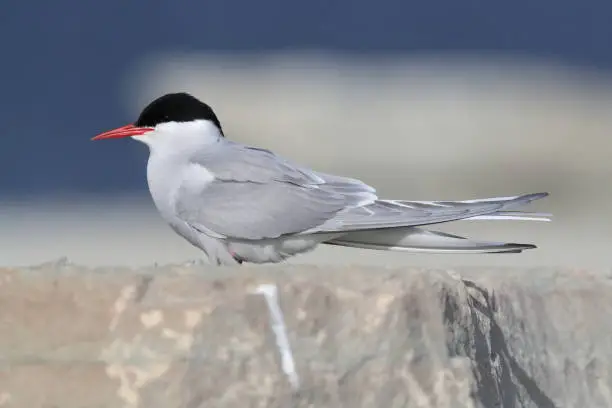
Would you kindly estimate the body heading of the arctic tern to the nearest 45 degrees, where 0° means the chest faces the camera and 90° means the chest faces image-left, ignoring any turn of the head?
approximately 90°
